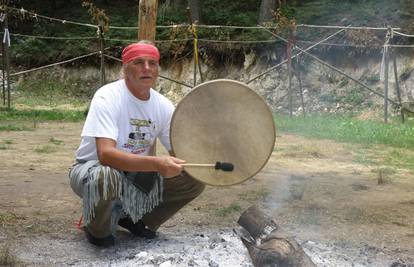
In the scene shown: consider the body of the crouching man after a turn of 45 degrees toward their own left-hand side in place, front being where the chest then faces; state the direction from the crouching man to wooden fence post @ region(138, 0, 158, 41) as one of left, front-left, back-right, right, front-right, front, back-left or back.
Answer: left

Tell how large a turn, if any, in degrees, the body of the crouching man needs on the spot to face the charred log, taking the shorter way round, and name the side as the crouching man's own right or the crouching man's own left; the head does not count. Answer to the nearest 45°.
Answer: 0° — they already face it

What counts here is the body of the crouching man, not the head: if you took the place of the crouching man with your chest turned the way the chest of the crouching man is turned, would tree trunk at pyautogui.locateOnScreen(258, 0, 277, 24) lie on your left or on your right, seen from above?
on your left

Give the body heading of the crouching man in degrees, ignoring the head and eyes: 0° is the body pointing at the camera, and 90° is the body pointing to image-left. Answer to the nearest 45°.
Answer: approximately 315°
